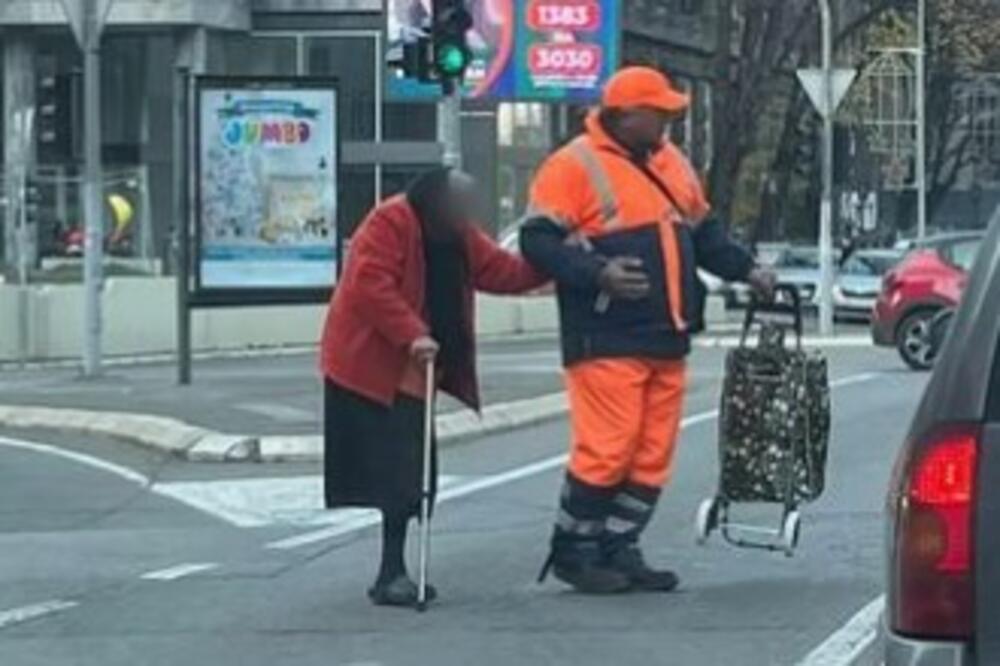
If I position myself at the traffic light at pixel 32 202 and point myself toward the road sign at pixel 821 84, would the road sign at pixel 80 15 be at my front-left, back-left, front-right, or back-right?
front-right

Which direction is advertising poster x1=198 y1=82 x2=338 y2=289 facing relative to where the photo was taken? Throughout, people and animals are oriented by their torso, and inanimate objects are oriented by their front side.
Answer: toward the camera

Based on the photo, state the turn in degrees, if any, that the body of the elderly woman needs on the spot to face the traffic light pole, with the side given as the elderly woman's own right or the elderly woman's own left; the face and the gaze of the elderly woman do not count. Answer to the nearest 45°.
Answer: approximately 135° to the elderly woman's own left

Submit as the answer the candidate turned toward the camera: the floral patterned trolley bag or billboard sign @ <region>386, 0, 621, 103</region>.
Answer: the billboard sign

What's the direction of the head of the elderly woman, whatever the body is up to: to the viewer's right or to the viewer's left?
to the viewer's right

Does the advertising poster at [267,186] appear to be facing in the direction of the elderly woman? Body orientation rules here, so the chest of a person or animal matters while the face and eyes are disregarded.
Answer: yes

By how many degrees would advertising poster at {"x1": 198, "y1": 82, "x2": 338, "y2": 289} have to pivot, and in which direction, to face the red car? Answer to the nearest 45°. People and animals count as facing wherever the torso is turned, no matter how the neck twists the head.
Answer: approximately 90° to its left

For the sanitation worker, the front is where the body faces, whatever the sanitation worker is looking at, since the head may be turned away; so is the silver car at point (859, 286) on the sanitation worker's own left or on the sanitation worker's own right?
on the sanitation worker's own left

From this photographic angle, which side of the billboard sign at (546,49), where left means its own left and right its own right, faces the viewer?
front

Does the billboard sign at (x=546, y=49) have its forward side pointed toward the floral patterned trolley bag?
yes

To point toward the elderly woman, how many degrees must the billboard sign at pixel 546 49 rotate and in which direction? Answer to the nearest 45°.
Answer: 0° — it already faces them
